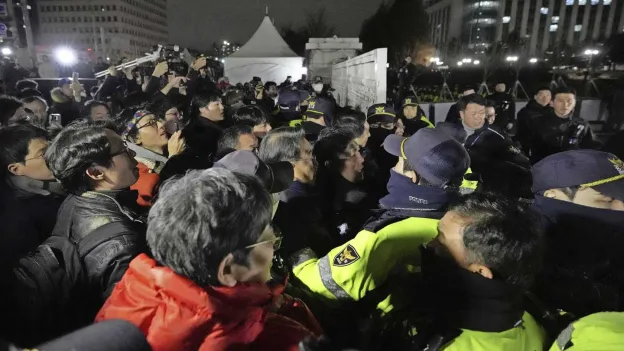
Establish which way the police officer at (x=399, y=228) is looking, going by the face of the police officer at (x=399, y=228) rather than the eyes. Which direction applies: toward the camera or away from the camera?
away from the camera

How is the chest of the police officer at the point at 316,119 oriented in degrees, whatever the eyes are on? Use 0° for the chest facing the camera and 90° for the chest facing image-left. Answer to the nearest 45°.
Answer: approximately 45°

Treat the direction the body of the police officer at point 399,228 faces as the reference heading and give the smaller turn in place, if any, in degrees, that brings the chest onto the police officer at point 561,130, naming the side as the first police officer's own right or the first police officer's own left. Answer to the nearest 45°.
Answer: approximately 90° to the first police officer's own right

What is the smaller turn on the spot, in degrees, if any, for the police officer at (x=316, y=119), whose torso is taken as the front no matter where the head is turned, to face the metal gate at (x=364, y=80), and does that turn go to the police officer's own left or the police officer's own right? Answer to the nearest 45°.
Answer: approximately 135° to the police officer's own right

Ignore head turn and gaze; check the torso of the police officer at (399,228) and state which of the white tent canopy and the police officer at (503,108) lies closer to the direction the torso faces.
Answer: the white tent canopy

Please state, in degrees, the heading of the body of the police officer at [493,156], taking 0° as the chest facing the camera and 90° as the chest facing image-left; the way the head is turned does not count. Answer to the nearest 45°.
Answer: approximately 45°

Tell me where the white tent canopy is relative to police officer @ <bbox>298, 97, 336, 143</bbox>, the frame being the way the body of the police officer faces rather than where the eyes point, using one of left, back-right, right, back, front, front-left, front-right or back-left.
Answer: back-right

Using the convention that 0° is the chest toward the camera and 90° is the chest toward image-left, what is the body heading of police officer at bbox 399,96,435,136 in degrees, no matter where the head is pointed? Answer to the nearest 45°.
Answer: approximately 45°

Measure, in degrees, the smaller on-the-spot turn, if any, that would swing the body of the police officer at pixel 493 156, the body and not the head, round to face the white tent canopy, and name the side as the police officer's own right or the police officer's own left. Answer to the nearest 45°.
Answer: approximately 90° to the police officer's own right

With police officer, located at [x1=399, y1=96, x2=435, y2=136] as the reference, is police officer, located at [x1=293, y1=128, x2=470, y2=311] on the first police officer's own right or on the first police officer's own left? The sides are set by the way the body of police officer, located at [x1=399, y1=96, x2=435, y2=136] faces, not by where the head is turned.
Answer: on the first police officer's own left

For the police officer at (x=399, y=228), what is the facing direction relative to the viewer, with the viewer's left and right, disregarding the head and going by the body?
facing away from the viewer and to the left of the viewer
